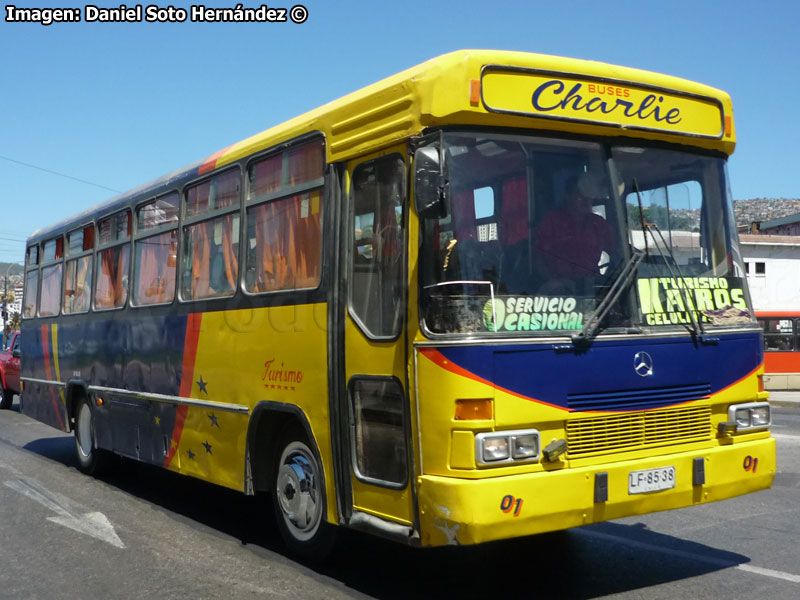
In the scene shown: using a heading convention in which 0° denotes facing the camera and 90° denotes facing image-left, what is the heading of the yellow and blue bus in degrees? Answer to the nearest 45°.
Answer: approximately 315°

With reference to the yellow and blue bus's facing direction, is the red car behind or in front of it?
behind
